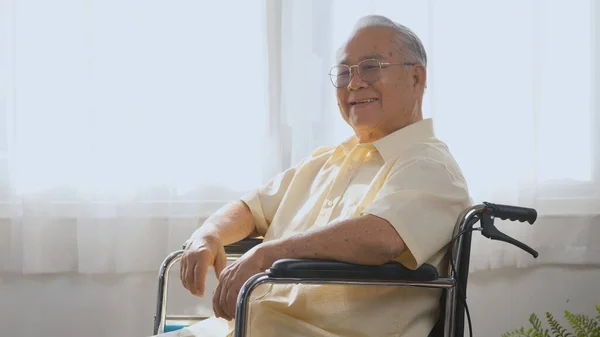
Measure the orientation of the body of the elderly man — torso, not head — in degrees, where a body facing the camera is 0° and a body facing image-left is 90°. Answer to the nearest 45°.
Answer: approximately 45°

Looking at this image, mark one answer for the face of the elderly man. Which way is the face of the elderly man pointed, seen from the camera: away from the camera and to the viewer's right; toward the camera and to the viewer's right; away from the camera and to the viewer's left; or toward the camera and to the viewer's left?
toward the camera and to the viewer's left
